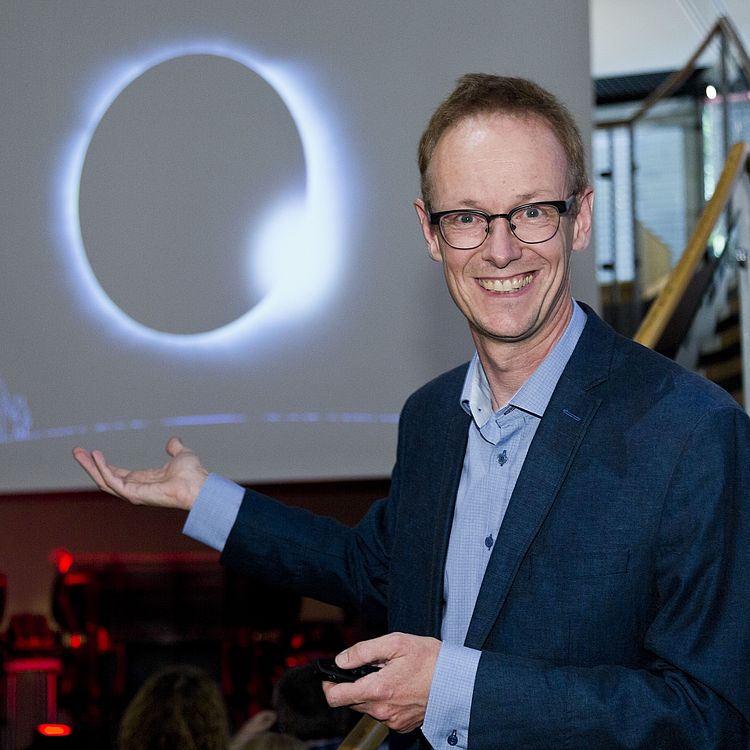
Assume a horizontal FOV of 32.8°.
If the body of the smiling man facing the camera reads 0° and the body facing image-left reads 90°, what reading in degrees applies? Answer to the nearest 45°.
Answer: approximately 45°

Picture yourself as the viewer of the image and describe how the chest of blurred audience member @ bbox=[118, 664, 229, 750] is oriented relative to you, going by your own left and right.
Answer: facing away from the viewer

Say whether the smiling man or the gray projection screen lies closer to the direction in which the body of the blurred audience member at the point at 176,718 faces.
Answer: the gray projection screen

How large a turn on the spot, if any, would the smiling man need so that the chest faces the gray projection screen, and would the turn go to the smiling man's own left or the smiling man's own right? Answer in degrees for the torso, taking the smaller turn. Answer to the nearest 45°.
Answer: approximately 135° to the smiling man's own right

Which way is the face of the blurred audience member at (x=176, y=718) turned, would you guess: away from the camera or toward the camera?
away from the camera

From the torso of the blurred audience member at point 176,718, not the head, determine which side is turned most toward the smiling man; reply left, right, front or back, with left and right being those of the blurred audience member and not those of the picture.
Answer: back

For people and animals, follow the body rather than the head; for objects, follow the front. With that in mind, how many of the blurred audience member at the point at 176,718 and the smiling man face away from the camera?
1

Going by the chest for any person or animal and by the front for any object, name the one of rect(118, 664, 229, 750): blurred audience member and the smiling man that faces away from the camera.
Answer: the blurred audience member
